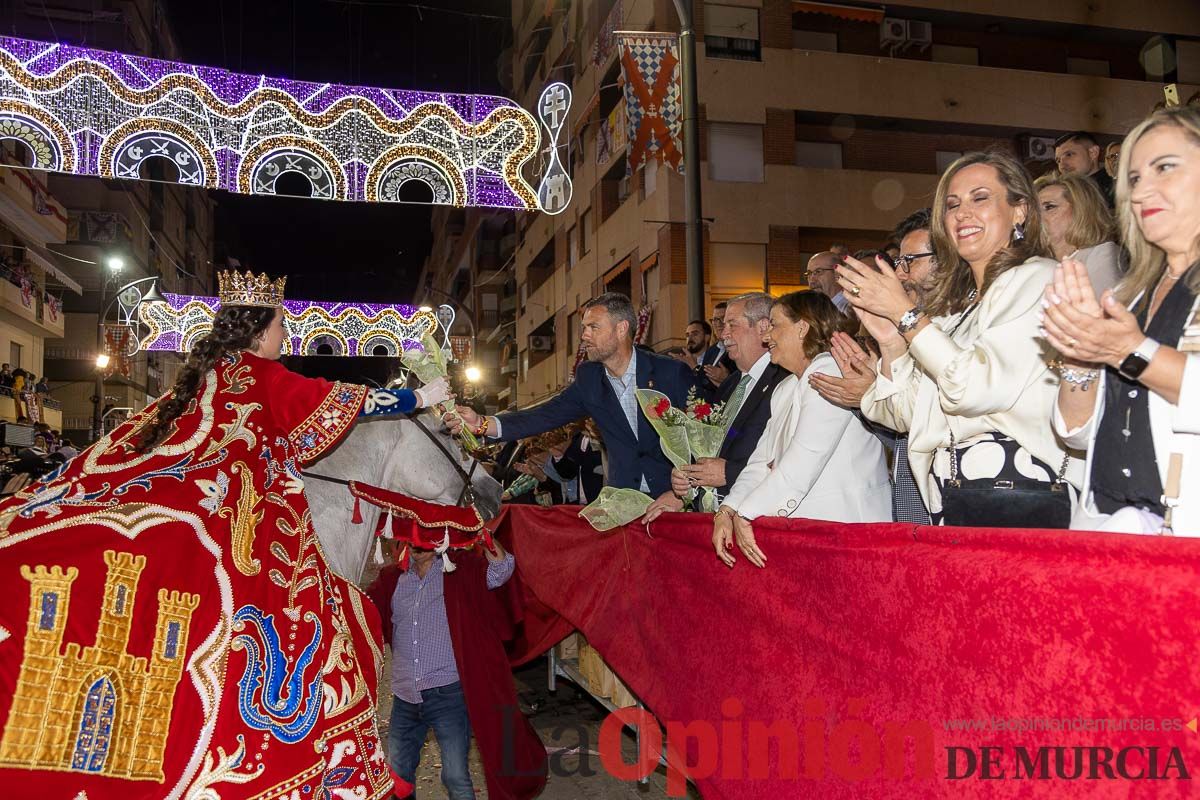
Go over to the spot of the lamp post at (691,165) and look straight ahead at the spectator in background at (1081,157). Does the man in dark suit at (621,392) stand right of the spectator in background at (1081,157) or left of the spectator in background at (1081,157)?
right

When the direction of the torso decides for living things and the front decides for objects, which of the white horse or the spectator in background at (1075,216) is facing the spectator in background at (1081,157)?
the white horse

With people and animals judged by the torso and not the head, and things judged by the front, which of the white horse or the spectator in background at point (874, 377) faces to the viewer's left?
the spectator in background

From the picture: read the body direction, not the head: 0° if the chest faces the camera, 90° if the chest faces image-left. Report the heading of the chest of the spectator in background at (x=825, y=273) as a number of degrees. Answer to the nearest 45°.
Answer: approximately 45°

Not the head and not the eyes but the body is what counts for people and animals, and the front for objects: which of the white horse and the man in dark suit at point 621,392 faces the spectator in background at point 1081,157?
the white horse

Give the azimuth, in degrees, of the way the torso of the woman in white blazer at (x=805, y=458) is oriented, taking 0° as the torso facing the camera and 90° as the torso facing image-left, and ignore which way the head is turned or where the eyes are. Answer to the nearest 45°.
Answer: approximately 90°

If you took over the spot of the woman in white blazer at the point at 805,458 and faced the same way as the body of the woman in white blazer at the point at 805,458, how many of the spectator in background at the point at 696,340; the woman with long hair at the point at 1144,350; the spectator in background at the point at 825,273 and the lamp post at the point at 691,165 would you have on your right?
3

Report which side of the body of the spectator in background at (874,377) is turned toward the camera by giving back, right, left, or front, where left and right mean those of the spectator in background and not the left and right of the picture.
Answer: left

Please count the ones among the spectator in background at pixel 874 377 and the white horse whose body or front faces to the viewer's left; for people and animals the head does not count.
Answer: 1

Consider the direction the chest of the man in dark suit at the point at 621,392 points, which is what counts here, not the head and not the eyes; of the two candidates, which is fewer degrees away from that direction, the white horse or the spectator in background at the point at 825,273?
the white horse

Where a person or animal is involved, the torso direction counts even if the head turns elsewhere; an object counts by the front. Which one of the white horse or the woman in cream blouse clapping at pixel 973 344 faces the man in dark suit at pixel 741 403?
the white horse
